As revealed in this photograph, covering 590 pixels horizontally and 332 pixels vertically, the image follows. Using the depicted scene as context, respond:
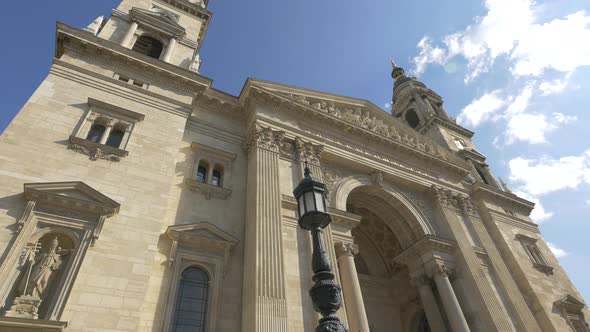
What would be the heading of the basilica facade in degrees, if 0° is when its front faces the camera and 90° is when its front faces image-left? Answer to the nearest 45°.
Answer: approximately 315°

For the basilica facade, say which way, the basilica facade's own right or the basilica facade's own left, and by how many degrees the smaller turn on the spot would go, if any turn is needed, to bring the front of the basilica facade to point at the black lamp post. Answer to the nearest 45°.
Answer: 0° — it already faces it
